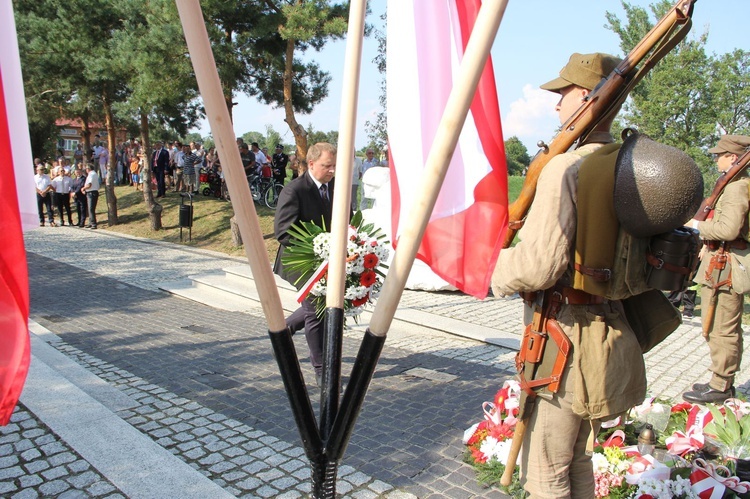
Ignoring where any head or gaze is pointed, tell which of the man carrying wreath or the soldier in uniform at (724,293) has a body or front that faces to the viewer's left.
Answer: the soldier in uniform

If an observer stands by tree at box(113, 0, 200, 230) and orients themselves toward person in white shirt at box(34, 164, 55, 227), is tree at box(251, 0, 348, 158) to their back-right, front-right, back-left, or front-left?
back-right

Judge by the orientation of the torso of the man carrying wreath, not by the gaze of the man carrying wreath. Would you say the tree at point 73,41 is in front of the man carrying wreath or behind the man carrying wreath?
behind

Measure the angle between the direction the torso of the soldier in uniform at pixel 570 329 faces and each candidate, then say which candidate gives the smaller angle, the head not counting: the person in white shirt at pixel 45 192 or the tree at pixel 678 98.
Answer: the person in white shirt

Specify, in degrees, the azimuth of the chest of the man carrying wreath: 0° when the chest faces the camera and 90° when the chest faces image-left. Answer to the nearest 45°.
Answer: approximately 315°

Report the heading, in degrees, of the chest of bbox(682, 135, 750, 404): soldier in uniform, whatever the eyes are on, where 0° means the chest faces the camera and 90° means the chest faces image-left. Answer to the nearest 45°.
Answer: approximately 90°

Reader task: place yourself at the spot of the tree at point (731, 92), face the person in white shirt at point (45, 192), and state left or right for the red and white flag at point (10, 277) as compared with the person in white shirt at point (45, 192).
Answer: left

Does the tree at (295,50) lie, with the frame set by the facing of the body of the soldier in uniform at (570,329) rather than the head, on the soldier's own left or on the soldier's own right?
on the soldier's own right

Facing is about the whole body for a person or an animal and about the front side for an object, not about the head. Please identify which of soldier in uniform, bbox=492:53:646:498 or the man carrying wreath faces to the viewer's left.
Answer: the soldier in uniform

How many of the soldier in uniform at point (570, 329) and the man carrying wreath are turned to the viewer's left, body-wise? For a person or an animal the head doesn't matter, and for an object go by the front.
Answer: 1

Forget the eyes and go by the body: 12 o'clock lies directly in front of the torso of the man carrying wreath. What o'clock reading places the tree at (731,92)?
The tree is roughly at 9 o'clock from the man carrying wreath.

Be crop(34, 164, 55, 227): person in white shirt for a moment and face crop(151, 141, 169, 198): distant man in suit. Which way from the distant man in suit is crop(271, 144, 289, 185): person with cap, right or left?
right
